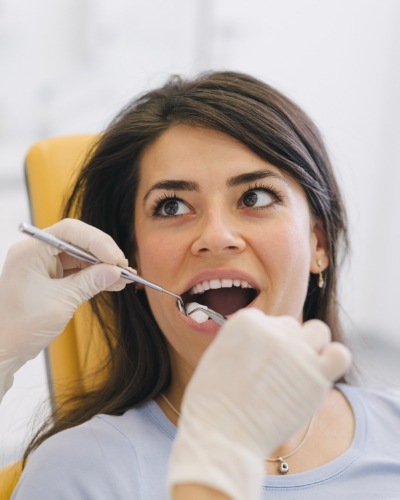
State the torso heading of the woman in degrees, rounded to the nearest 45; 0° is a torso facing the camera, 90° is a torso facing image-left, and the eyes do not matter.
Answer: approximately 0°
